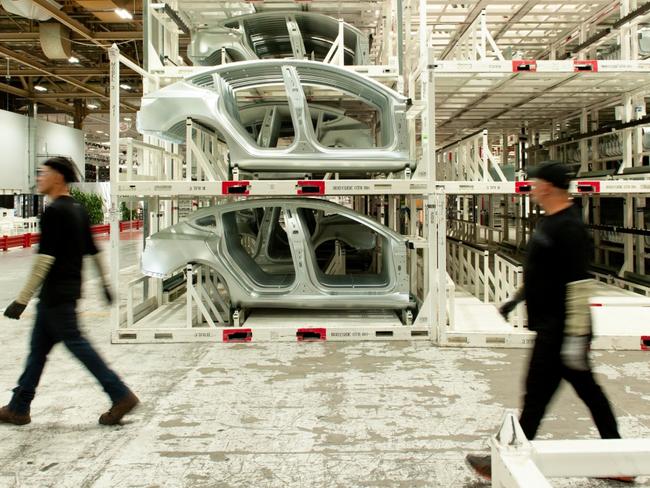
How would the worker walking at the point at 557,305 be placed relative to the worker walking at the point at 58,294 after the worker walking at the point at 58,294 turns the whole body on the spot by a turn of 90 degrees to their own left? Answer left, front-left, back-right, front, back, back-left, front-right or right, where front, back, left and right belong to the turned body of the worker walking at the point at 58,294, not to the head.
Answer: front-left

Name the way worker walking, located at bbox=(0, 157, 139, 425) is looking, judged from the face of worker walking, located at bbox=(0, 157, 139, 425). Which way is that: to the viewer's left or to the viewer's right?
to the viewer's left

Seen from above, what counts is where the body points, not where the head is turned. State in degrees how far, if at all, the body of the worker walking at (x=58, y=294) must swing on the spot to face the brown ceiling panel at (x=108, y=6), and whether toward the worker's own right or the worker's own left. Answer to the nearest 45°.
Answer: approximately 90° to the worker's own right

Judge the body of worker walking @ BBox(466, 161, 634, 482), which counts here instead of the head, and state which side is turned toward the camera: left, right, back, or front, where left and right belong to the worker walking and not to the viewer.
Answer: left
